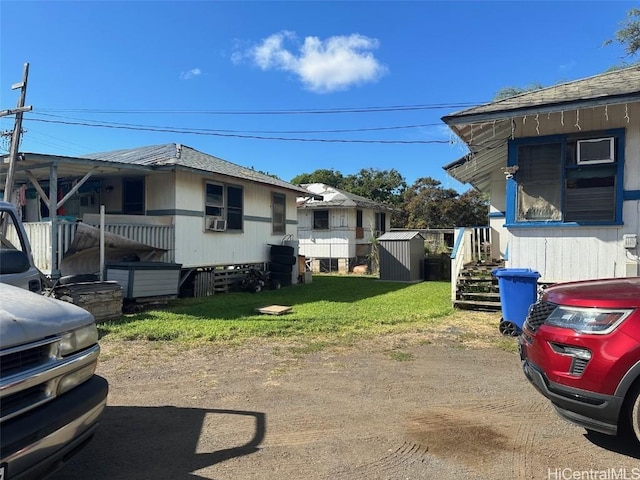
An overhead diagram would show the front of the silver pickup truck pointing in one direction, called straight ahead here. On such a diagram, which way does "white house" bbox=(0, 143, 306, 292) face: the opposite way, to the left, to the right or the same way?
to the right

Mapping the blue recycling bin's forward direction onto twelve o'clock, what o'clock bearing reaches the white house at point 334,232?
The white house is roughly at 8 o'clock from the blue recycling bin.

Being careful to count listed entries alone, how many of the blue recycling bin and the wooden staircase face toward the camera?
1

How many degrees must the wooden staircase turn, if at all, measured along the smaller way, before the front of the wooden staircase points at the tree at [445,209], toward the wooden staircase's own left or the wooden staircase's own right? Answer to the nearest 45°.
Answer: approximately 180°

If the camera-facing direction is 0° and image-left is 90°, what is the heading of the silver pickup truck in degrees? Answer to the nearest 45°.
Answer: approximately 315°

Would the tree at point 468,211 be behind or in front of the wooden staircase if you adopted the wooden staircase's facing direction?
behind

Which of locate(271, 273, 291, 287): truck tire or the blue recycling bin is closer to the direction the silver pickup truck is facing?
the blue recycling bin
